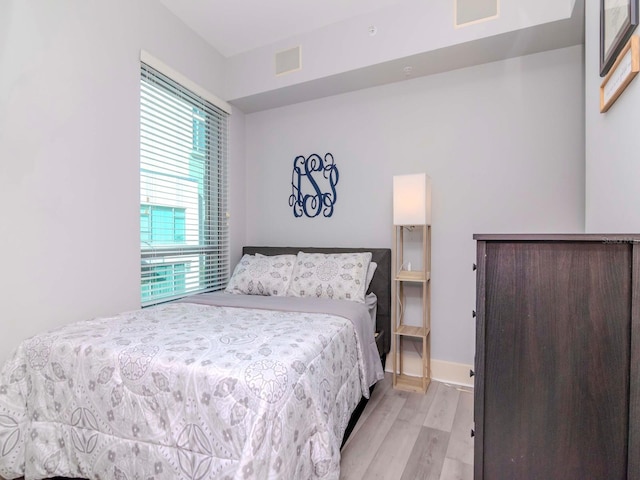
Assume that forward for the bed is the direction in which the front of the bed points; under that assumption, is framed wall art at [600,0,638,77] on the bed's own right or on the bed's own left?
on the bed's own left

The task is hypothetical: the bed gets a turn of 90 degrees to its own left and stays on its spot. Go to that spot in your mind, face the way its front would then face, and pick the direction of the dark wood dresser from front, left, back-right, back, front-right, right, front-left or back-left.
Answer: front

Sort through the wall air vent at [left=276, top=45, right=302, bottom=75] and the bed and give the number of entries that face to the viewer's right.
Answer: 0

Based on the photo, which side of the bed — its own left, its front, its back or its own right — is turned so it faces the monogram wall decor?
back

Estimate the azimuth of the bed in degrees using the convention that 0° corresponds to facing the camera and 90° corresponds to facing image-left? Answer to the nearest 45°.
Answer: approximately 45°

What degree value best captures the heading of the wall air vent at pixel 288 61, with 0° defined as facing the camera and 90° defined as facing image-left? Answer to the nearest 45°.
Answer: approximately 45°
